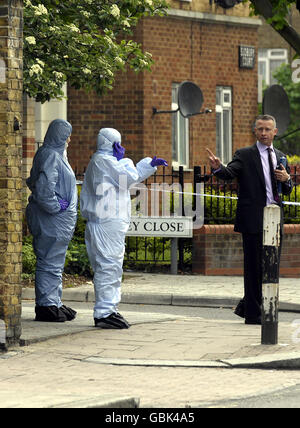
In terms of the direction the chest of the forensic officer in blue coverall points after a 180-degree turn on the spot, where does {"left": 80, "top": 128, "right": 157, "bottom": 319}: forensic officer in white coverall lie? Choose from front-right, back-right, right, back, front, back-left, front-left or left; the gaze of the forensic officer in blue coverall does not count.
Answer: back-left

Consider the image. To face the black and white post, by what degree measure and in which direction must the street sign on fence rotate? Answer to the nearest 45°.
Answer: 0° — it already faces it

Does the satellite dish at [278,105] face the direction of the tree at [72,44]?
no

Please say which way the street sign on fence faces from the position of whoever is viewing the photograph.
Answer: facing the viewer

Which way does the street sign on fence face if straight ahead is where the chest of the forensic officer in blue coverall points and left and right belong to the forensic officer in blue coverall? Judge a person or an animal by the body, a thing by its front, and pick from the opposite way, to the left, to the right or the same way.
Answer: to the right

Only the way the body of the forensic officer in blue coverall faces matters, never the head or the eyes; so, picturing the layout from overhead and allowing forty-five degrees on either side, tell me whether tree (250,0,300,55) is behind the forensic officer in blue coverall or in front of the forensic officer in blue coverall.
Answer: in front

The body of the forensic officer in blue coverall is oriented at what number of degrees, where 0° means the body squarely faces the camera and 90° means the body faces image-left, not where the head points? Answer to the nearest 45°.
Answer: approximately 270°

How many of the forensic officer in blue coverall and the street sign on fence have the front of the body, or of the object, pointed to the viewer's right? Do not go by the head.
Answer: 1

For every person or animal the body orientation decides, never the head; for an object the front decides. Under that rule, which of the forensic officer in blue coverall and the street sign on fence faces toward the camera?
the street sign on fence

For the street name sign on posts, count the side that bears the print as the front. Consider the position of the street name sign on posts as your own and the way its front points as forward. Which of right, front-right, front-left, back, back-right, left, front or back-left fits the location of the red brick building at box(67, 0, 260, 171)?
back
